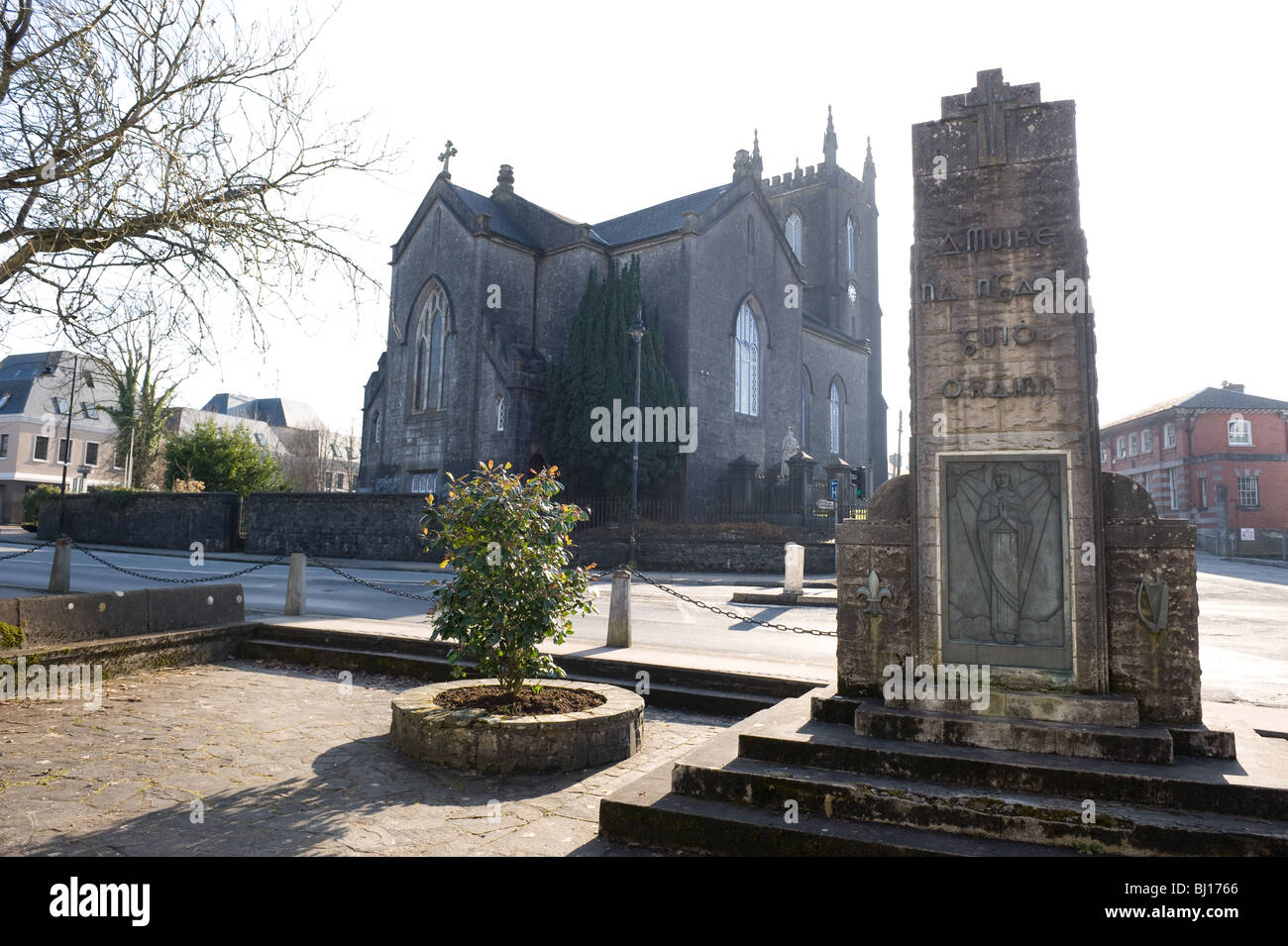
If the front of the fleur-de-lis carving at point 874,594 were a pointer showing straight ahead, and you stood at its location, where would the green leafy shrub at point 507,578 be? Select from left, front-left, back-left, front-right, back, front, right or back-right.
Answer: right

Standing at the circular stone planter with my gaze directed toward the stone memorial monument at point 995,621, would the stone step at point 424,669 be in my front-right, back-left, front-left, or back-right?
back-left

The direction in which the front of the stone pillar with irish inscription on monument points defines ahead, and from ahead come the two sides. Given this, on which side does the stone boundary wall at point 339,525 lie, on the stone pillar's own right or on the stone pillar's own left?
on the stone pillar's own right

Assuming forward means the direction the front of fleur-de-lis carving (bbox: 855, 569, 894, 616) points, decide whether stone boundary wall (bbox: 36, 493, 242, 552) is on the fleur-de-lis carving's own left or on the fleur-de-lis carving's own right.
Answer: on the fleur-de-lis carving's own right

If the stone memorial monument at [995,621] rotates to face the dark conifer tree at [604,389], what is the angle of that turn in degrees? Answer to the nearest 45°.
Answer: approximately 135° to its right
